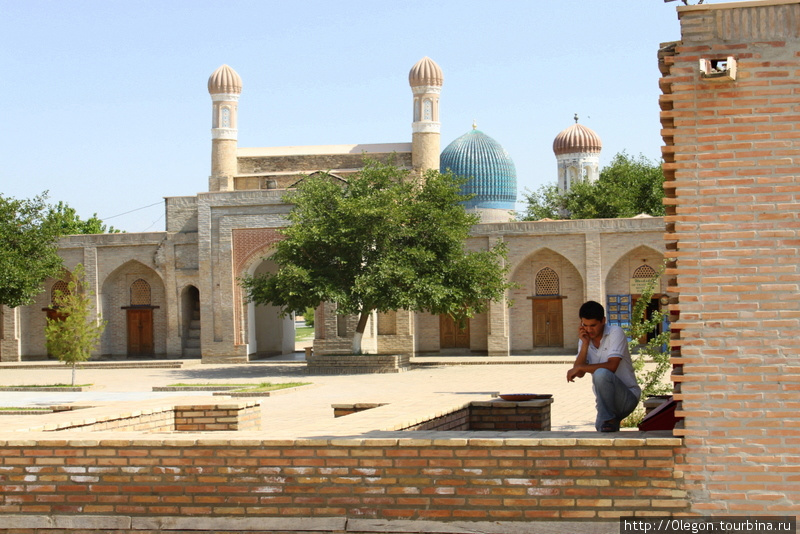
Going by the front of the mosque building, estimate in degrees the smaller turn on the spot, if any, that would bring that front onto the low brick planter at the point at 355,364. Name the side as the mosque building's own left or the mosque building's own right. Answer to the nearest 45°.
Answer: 0° — it already faces it

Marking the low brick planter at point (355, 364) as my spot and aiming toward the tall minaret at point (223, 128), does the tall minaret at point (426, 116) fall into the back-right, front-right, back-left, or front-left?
front-right

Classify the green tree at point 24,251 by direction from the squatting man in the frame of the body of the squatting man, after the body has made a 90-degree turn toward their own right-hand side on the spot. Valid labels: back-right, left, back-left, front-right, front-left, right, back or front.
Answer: front

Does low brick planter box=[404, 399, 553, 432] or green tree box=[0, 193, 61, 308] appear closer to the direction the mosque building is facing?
the low brick planter

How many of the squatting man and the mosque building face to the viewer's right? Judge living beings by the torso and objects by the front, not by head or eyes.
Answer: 0

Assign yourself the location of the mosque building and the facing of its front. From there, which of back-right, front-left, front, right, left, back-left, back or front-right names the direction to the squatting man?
front

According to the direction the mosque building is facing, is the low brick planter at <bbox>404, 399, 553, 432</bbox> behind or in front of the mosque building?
in front

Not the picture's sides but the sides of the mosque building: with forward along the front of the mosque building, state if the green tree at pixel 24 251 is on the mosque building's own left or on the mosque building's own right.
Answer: on the mosque building's own right

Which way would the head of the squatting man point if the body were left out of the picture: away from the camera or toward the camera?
toward the camera

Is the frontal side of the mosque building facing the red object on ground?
yes

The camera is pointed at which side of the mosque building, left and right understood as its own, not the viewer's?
front

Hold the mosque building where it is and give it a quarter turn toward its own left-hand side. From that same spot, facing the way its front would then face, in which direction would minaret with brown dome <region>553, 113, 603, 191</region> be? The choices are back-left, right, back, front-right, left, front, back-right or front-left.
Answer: front-left

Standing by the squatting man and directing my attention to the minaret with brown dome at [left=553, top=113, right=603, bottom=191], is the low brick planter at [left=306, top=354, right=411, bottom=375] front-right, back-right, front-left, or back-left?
front-left
